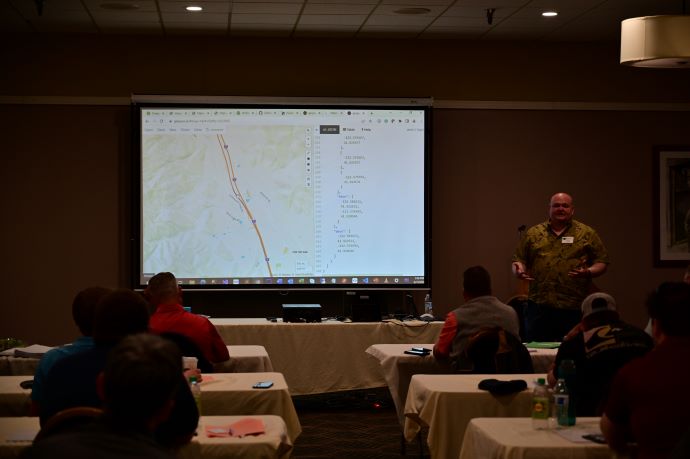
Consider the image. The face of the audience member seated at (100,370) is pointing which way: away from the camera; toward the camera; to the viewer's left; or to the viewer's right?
away from the camera

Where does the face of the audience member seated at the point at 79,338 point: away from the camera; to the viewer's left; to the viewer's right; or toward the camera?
away from the camera

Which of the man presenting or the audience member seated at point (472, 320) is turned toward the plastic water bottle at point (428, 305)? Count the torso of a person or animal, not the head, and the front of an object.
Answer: the audience member seated

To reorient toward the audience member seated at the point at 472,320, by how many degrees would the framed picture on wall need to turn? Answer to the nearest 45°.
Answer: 0° — it already faces them

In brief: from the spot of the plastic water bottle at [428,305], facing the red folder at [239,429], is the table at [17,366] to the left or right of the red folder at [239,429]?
right

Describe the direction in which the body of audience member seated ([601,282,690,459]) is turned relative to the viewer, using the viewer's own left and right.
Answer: facing away from the viewer

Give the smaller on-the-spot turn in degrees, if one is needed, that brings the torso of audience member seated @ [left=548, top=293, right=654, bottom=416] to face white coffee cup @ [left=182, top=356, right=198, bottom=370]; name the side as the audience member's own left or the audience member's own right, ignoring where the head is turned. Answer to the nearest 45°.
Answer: approximately 90° to the audience member's own left

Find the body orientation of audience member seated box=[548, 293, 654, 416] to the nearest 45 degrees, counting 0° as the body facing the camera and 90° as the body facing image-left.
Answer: approximately 180°

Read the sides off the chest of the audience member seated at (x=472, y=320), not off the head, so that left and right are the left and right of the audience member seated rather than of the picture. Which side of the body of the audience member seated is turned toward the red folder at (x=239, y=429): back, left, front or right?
back

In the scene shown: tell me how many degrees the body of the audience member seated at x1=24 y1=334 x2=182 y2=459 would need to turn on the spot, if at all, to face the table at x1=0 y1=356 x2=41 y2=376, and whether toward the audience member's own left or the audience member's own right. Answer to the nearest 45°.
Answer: approximately 45° to the audience member's own left

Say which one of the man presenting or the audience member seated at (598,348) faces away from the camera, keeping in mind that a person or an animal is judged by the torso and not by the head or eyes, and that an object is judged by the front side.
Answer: the audience member seated
